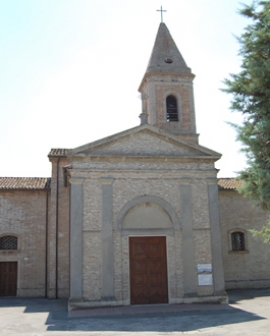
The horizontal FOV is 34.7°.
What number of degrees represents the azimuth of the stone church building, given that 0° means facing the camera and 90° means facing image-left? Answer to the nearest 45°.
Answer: approximately 0°

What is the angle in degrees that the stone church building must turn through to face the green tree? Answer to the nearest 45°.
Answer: approximately 45° to its left
